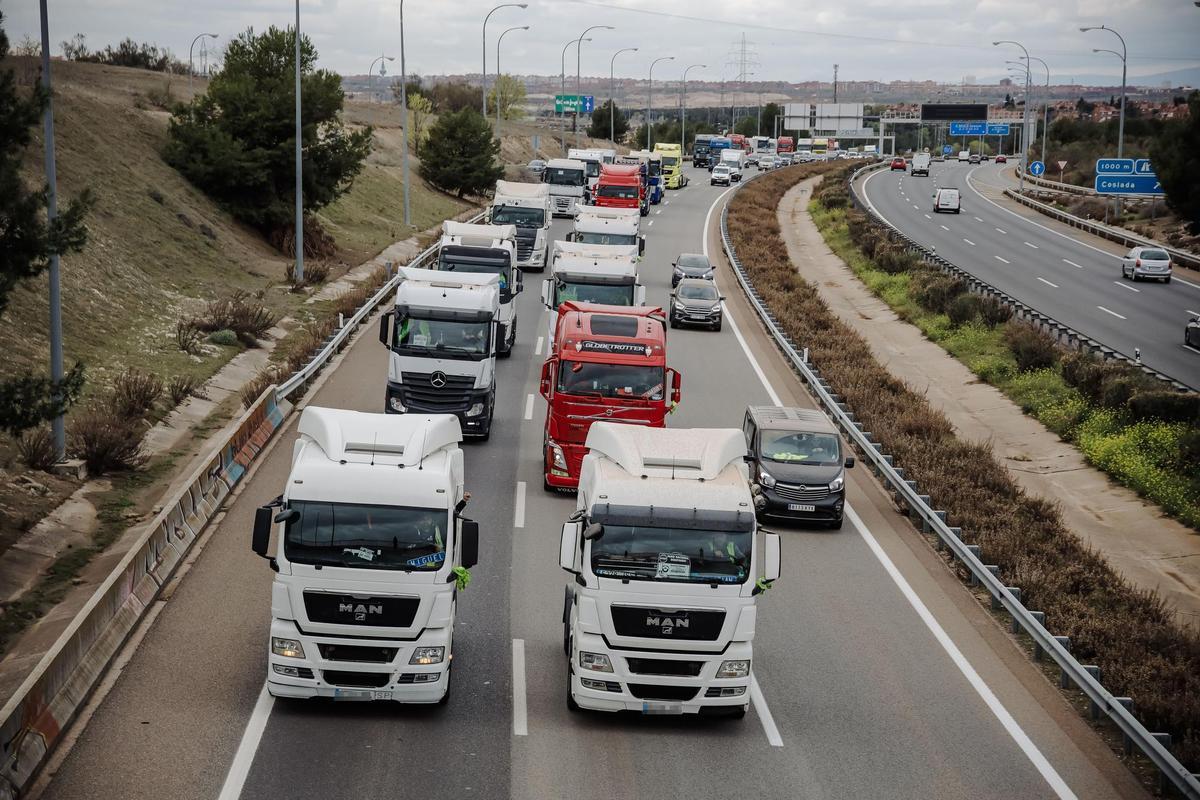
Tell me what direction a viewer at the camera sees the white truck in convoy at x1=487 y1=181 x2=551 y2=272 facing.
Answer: facing the viewer

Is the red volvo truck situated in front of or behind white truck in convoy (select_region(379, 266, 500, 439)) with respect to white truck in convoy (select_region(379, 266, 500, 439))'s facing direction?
in front

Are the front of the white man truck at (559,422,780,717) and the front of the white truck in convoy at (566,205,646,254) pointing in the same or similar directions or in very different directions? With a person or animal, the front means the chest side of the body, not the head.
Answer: same or similar directions

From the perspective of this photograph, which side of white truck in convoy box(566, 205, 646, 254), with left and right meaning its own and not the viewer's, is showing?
front

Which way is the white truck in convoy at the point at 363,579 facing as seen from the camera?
toward the camera

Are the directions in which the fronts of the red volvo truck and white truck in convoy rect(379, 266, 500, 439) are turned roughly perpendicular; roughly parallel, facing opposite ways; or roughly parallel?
roughly parallel

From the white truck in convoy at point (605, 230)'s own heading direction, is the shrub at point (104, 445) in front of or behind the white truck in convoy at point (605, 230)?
in front

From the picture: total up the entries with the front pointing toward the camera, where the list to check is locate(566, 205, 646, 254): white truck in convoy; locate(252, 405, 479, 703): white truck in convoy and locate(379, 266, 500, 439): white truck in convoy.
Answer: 3

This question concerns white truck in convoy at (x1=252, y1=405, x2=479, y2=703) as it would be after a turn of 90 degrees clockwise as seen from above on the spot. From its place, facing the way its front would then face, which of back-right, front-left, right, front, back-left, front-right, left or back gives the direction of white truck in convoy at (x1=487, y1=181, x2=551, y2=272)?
right

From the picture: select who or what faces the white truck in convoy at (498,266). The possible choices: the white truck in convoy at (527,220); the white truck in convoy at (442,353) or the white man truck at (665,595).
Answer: the white truck in convoy at (527,220)

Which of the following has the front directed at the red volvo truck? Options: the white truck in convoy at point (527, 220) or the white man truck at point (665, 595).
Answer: the white truck in convoy

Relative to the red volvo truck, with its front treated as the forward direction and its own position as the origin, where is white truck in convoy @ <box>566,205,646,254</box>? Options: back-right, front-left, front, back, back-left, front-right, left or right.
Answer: back

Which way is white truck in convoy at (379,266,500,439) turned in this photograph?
toward the camera

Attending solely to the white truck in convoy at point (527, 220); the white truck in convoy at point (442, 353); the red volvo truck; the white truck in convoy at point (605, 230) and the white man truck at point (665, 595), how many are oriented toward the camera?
5

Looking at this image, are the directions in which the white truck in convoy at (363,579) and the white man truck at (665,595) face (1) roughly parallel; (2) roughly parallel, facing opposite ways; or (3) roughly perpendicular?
roughly parallel
